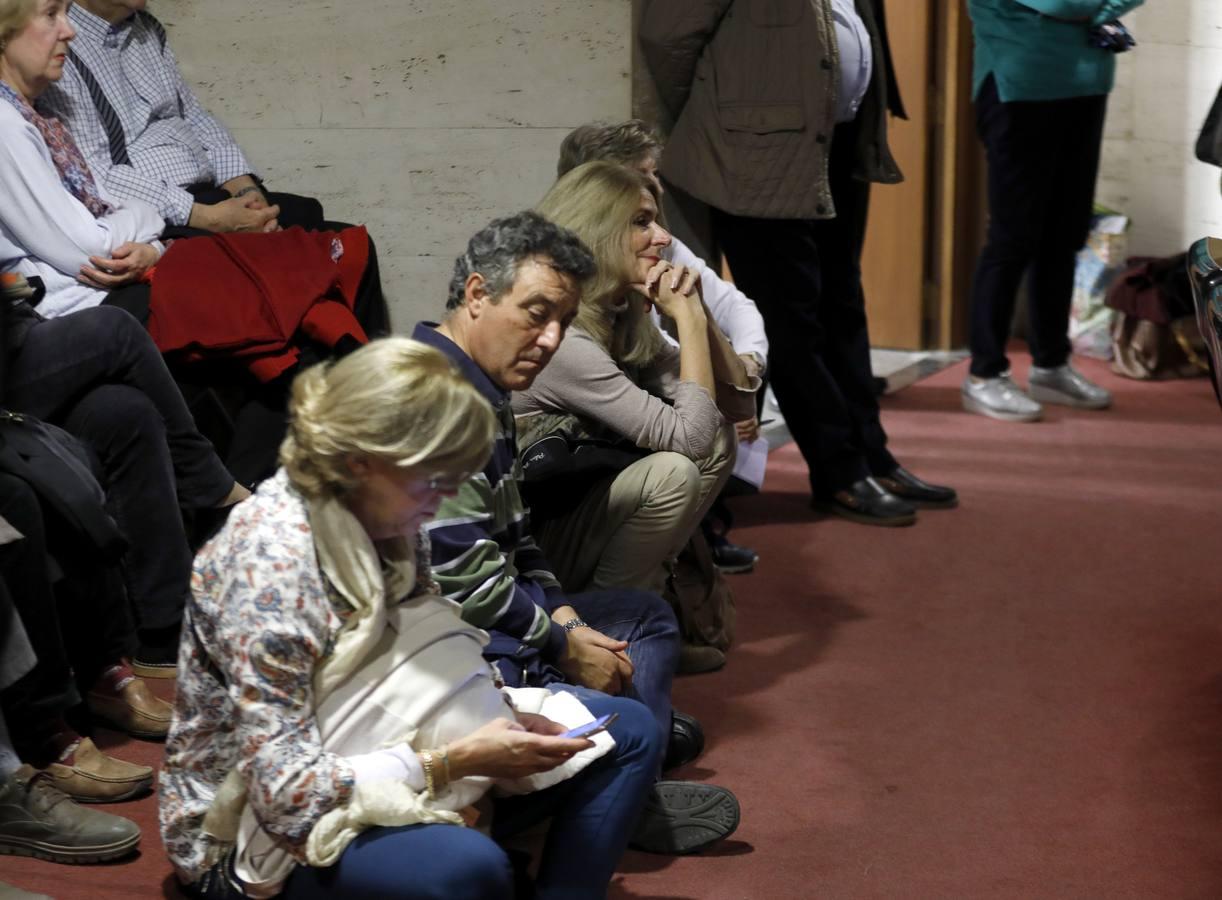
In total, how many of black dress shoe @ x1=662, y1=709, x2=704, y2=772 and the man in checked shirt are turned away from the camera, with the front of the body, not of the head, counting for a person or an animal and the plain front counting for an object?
0

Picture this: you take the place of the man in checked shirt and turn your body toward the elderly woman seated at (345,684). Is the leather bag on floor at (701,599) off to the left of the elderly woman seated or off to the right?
left

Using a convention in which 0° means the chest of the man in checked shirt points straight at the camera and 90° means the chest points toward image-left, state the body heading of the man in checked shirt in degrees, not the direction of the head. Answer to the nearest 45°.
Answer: approximately 315°

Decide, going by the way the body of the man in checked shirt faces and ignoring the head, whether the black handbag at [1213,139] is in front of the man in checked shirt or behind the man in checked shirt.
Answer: in front

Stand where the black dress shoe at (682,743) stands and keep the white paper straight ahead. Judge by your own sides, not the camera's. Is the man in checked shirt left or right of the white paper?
left

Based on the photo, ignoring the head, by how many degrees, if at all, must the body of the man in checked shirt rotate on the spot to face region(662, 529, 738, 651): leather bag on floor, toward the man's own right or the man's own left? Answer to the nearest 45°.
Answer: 0° — they already face it

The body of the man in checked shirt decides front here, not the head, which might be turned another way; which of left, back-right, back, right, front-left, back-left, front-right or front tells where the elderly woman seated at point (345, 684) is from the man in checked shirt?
front-right

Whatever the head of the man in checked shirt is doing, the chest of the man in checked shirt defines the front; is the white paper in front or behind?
in front

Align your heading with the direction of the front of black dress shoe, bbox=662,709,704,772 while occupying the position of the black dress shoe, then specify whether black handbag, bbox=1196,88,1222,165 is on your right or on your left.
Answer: on your left
